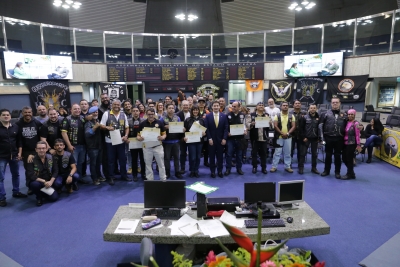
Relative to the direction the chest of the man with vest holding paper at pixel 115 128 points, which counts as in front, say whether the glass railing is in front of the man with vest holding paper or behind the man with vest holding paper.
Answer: behind

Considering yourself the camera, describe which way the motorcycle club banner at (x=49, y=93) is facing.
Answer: facing the viewer

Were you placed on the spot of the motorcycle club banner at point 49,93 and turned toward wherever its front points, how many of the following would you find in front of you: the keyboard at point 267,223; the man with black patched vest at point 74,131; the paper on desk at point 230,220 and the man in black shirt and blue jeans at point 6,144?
4

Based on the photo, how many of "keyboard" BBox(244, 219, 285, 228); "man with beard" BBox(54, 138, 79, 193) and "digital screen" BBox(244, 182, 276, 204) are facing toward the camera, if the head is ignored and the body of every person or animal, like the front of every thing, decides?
3

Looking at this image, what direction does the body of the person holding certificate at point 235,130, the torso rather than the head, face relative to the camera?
toward the camera

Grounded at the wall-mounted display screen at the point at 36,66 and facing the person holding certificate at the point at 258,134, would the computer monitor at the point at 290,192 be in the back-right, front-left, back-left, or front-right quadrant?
front-right

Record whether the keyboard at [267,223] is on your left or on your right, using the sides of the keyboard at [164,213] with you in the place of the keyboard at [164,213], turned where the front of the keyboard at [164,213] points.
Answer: on your left

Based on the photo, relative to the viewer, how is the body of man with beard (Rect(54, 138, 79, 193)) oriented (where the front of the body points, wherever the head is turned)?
toward the camera

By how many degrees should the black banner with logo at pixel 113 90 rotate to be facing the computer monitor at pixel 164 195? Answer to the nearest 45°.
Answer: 0° — it already faces it

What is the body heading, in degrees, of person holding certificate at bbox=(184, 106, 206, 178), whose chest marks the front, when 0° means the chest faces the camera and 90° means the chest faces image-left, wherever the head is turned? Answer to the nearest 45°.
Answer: approximately 0°

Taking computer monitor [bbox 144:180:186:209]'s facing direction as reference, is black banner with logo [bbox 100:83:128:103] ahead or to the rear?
to the rear

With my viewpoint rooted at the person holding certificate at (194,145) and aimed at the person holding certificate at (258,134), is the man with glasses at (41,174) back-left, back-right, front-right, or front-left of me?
back-right

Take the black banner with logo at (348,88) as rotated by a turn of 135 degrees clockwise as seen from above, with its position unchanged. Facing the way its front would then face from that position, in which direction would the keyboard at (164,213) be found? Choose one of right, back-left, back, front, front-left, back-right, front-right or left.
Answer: back-left

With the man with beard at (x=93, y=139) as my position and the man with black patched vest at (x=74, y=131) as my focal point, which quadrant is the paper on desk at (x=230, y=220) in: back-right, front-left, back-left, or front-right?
back-left

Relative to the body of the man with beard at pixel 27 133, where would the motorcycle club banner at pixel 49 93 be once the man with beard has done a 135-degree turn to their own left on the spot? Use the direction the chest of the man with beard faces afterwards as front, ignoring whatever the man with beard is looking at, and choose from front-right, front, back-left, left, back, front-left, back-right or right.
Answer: front-left

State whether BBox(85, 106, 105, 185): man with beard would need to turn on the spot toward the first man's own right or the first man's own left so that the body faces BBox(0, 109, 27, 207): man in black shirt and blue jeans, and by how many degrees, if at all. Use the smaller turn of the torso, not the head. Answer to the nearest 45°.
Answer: approximately 135° to the first man's own right

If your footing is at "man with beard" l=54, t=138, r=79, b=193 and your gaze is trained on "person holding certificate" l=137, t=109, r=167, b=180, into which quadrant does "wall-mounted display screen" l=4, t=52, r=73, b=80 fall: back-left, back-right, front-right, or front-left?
back-left

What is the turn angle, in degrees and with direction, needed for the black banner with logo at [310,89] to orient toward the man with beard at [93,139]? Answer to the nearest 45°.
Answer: approximately 45° to its right

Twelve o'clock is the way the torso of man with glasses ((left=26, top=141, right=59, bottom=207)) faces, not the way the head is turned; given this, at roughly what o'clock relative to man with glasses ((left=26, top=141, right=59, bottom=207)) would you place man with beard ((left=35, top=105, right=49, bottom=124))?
man with beard ((left=35, top=105, right=49, bottom=124)) is roughly at 6 o'clock from man with glasses ((left=26, top=141, right=59, bottom=207)).

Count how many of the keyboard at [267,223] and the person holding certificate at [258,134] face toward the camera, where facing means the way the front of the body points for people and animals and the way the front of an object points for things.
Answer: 2

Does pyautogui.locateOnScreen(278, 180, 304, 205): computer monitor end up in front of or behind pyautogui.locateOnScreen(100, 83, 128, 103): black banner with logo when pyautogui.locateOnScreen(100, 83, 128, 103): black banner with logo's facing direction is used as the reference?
in front

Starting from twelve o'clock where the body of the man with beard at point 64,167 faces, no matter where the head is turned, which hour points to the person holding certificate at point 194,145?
The person holding certificate is roughly at 9 o'clock from the man with beard.
